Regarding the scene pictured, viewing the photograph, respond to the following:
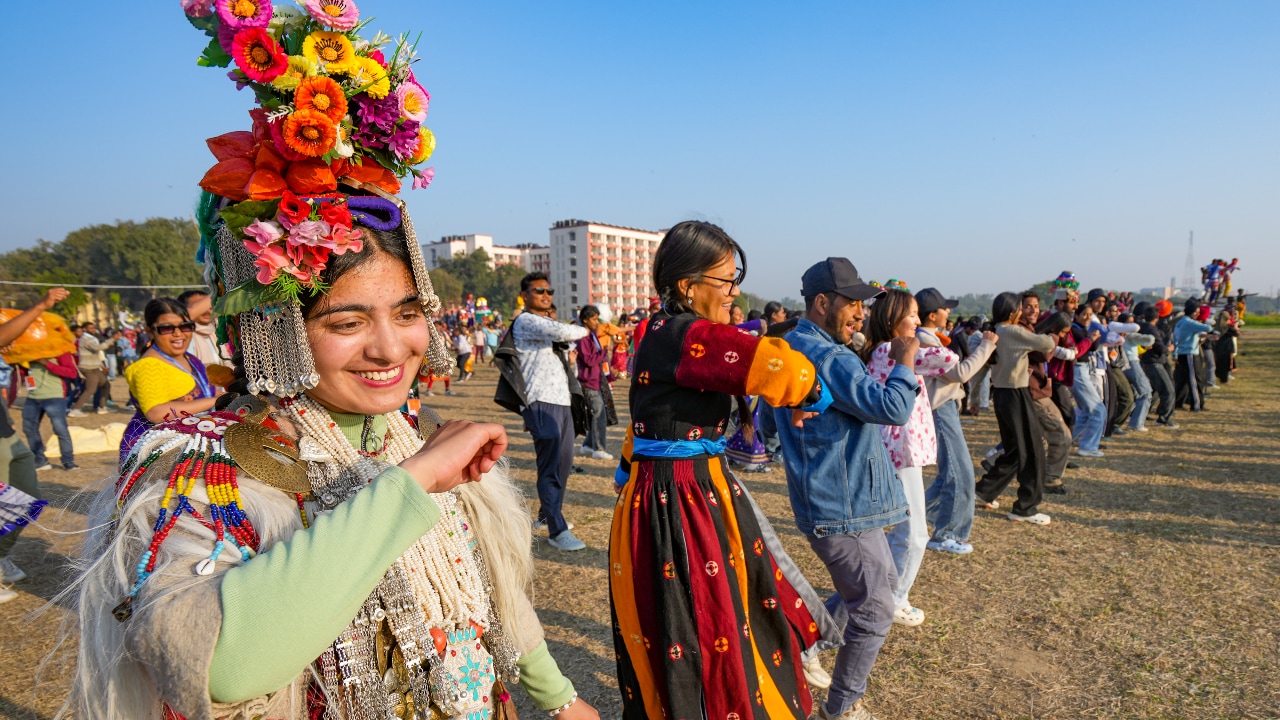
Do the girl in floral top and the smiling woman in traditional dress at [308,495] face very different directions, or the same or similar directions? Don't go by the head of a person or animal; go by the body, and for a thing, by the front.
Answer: same or similar directions

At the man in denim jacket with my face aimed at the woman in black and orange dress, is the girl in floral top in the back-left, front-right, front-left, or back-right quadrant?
back-right

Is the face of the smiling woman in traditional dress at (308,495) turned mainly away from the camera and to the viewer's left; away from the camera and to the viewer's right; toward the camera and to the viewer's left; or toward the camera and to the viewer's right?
toward the camera and to the viewer's right

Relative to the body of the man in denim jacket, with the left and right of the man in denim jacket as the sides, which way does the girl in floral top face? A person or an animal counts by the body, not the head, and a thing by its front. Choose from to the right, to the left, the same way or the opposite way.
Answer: the same way
